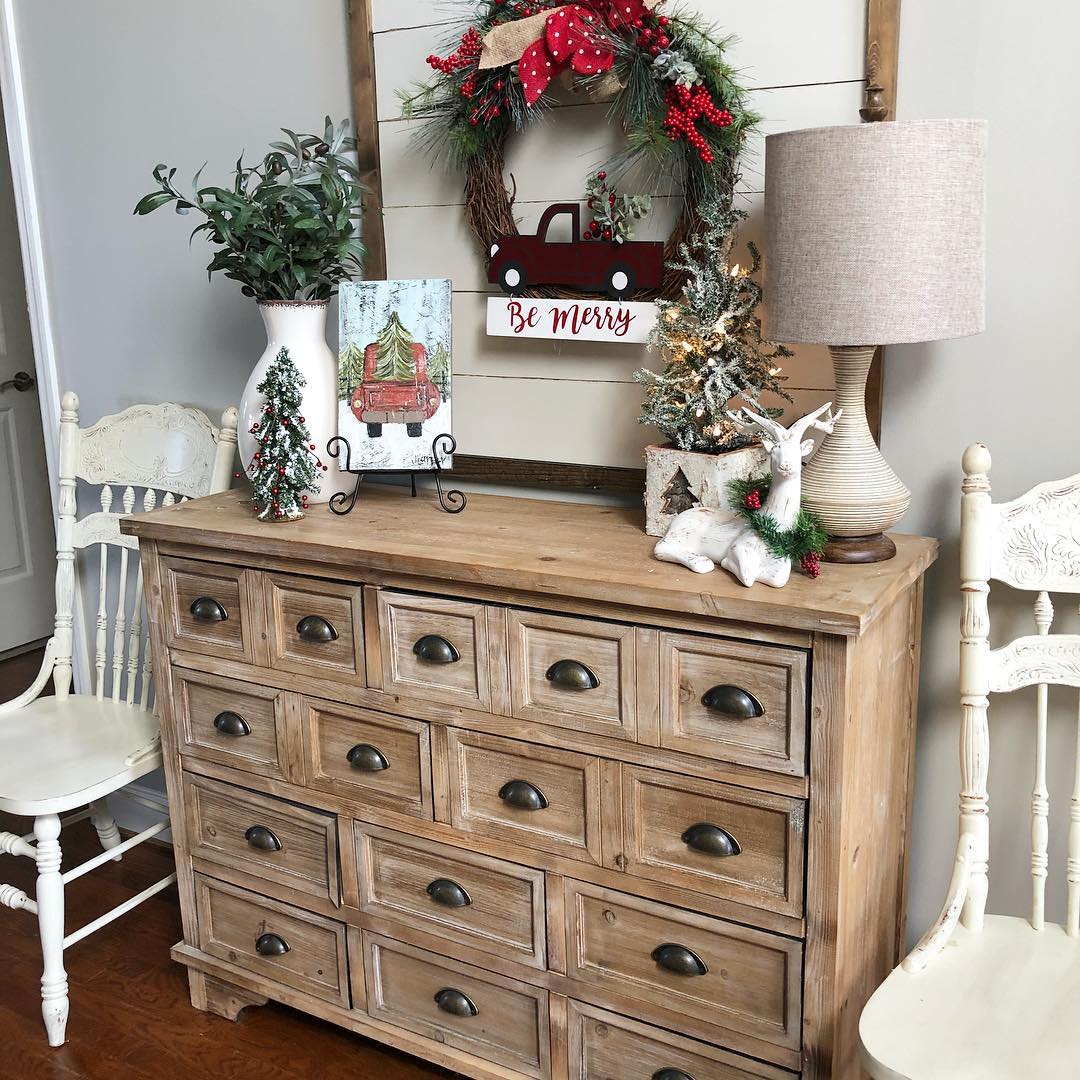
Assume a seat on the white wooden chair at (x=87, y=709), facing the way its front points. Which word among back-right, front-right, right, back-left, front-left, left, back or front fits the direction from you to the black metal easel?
left

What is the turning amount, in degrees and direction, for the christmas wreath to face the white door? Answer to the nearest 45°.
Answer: approximately 135° to its right

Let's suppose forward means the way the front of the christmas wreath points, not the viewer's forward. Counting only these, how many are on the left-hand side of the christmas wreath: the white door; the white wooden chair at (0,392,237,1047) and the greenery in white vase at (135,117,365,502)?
0

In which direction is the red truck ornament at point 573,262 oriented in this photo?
to the viewer's left

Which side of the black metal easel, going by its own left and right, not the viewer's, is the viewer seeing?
front

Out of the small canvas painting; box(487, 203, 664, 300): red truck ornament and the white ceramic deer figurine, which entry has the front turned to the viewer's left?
the red truck ornament

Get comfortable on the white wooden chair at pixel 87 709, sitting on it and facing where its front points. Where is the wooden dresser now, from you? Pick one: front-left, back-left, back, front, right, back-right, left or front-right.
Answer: left

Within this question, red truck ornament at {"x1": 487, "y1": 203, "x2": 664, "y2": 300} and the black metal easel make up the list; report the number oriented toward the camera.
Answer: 1

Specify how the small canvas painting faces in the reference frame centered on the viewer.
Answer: facing the viewer

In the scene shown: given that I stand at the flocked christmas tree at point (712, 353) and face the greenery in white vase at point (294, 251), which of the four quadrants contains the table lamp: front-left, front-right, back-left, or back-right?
back-left

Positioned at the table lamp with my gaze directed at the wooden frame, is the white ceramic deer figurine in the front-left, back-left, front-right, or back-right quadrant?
front-left

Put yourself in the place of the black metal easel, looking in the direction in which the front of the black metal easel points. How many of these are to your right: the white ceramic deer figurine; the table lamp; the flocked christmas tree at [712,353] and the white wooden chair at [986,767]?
0

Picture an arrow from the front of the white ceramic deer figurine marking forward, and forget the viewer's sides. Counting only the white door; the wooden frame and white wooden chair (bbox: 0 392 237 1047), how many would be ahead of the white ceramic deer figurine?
0
